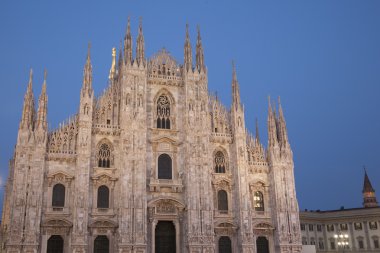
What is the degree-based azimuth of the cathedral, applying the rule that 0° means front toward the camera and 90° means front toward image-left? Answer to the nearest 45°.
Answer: approximately 0°
